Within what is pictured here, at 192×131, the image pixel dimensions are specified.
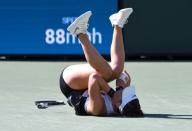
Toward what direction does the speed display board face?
toward the camera

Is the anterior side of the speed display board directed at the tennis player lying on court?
yes
